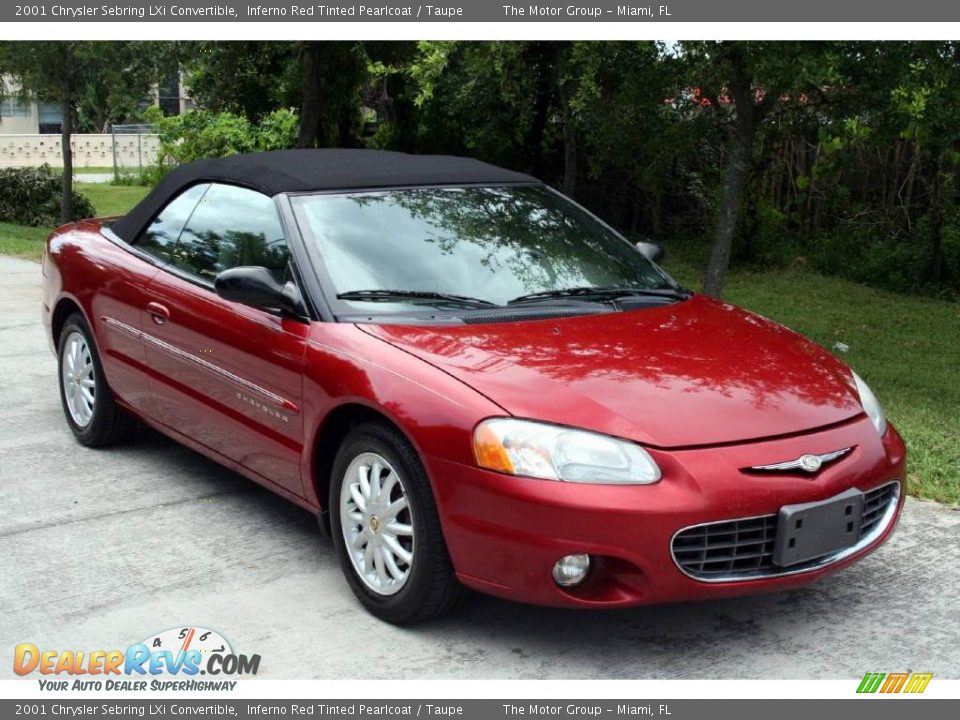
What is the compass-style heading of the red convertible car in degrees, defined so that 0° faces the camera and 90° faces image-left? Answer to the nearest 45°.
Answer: approximately 315°

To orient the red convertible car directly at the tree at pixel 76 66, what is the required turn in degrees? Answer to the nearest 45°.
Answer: approximately 135° to its left

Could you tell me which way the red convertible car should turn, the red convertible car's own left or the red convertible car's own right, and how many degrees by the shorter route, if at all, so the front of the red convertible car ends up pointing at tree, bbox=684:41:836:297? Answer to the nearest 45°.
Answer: approximately 135° to the red convertible car's own left

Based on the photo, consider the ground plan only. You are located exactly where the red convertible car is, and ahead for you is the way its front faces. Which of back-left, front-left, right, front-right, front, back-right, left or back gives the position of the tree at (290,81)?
back-left

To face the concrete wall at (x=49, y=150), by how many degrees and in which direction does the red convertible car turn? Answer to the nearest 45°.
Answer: approximately 135° to its left
